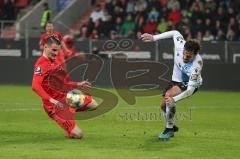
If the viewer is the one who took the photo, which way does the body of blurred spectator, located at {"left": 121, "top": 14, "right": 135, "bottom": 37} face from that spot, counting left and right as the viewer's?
facing the viewer

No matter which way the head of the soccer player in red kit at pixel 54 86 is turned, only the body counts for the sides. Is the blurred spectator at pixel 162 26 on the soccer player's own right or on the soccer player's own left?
on the soccer player's own left

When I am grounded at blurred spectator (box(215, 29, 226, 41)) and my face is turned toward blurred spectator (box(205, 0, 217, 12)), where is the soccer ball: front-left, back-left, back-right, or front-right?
back-left

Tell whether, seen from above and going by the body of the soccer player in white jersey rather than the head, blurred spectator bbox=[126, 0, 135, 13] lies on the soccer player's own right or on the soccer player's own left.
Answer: on the soccer player's own right

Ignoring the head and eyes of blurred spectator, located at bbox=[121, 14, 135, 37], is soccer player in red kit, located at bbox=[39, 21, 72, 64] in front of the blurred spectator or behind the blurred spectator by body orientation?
in front

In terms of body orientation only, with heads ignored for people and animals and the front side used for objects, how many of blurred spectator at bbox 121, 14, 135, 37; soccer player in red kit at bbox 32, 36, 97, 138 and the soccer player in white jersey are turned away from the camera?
0

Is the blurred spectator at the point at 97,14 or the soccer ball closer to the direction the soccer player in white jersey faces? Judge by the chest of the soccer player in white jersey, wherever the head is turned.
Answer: the soccer ball

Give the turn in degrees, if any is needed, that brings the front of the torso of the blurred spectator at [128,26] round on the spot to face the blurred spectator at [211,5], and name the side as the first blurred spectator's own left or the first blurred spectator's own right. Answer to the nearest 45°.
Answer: approximately 90° to the first blurred spectator's own left

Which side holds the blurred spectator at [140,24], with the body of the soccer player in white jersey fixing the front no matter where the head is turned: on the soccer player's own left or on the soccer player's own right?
on the soccer player's own right

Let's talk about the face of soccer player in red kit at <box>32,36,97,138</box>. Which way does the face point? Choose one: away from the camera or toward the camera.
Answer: toward the camera

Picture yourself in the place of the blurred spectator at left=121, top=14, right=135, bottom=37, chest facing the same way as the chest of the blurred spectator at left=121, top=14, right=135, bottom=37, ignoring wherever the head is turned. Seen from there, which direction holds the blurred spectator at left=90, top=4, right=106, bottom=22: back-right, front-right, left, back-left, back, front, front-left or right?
back-right

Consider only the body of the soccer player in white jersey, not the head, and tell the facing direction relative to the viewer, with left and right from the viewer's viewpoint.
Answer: facing the viewer and to the left of the viewer

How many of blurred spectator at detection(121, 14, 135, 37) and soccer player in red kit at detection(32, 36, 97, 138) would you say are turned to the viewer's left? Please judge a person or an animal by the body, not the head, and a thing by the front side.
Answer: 0

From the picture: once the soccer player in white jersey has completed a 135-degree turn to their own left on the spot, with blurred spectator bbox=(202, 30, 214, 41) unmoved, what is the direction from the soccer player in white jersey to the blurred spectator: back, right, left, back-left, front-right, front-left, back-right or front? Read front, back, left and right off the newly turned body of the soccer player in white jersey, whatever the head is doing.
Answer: left

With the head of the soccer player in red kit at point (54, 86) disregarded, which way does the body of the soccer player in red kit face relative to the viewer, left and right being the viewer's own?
facing the viewer and to the right of the viewer
